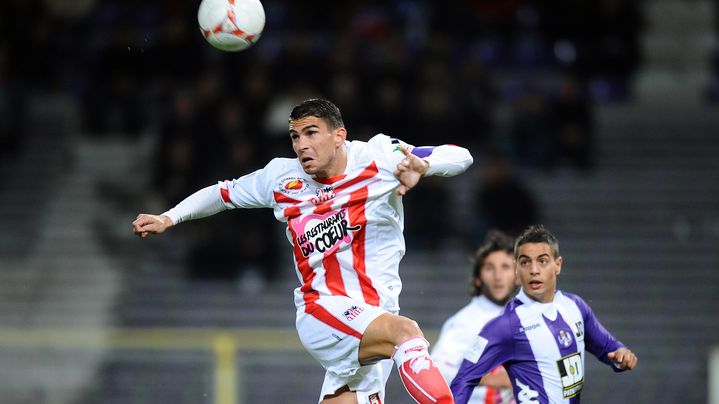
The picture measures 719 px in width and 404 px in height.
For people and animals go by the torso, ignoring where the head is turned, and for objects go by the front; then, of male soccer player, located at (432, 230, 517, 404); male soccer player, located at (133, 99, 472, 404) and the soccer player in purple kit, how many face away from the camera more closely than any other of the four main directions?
0

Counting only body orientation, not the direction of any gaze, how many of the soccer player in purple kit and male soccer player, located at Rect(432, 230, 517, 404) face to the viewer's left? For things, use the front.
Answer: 0

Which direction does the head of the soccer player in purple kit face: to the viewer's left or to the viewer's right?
to the viewer's left

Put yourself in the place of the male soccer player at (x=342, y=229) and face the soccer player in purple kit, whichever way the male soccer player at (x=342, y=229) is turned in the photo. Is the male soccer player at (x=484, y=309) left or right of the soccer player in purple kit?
left

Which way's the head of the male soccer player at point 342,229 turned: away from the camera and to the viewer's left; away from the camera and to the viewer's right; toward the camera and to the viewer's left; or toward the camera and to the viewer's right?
toward the camera and to the viewer's left

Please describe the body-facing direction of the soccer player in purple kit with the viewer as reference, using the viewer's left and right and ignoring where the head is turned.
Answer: facing the viewer and to the right of the viewer

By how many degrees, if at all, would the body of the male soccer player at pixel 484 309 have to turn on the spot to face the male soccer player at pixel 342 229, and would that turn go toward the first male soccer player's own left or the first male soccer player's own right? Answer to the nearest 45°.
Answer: approximately 90° to the first male soccer player's own right

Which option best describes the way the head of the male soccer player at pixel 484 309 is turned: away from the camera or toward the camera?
toward the camera

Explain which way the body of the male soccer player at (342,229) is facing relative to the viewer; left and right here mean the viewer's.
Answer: facing the viewer and to the left of the viewer

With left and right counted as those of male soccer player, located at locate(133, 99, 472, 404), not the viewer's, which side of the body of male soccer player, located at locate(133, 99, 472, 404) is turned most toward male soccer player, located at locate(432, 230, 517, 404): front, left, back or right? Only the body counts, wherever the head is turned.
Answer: back

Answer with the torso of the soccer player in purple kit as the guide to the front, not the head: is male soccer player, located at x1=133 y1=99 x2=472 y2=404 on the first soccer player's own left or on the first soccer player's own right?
on the first soccer player's own right

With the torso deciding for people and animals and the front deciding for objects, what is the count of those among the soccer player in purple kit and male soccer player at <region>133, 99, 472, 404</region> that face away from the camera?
0

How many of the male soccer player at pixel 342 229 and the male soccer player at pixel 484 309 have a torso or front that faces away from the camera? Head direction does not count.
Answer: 0
